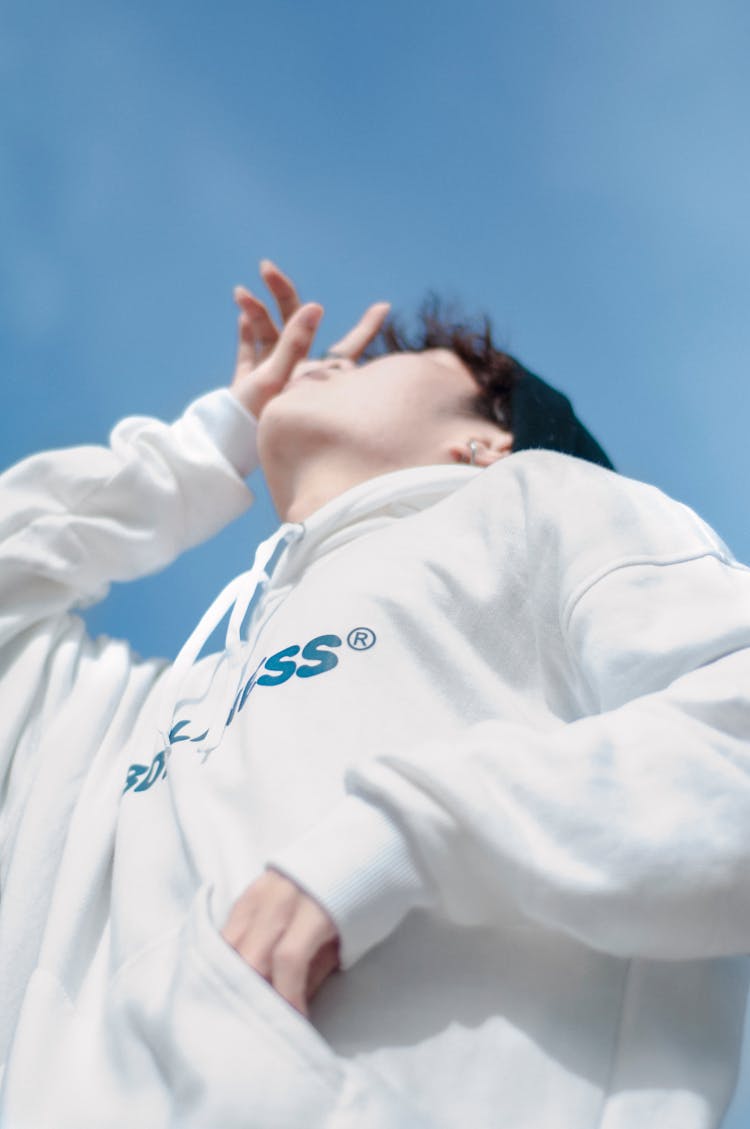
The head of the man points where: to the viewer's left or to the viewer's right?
to the viewer's left

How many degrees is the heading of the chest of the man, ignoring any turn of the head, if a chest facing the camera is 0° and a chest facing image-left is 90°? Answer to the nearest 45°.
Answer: approximately 45°
